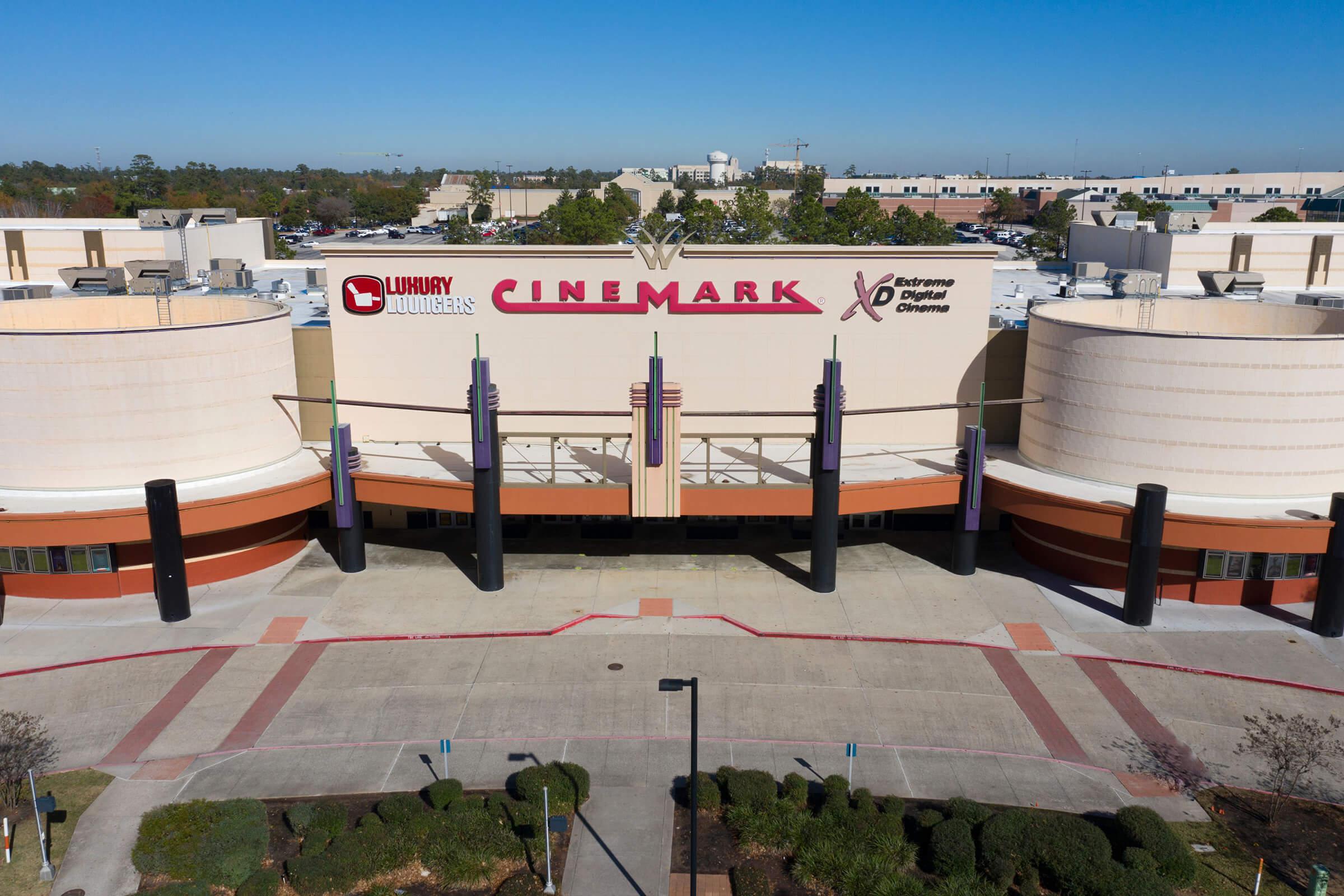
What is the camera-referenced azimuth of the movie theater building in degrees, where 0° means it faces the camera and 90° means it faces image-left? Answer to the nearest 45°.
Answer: approximately 0°

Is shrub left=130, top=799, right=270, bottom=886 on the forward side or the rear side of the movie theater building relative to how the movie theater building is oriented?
on the forward side

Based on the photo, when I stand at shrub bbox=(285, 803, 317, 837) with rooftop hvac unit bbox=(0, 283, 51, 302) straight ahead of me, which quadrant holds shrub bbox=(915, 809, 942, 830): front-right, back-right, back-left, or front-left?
back-right

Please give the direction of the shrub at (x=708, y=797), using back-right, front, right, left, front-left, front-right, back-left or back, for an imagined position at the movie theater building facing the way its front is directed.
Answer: front

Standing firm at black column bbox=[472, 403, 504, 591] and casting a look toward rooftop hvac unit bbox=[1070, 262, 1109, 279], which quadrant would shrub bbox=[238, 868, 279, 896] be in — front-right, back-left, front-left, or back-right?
back-right

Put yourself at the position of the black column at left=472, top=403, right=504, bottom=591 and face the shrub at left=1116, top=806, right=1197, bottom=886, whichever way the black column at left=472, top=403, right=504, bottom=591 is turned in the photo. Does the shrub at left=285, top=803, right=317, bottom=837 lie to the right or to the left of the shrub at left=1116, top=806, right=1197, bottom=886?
right

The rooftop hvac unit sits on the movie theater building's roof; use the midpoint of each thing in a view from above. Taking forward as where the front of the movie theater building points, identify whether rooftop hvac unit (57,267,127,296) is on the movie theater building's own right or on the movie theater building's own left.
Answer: on the movie theater building's own right

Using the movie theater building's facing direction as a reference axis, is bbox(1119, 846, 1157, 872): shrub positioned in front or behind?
in front

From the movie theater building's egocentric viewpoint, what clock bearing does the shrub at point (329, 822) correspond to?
The shrub is roughly at 1 o'clock from the movie theater building.

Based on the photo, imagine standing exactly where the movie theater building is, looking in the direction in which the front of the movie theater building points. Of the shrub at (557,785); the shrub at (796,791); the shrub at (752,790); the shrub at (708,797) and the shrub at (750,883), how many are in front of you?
5

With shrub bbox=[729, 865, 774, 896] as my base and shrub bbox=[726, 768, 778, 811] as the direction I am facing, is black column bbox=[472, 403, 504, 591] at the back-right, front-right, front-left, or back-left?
front-left

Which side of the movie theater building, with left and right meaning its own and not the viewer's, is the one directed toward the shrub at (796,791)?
front

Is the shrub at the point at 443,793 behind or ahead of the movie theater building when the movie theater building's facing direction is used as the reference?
ahead

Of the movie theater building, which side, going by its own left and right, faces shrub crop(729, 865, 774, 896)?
front
